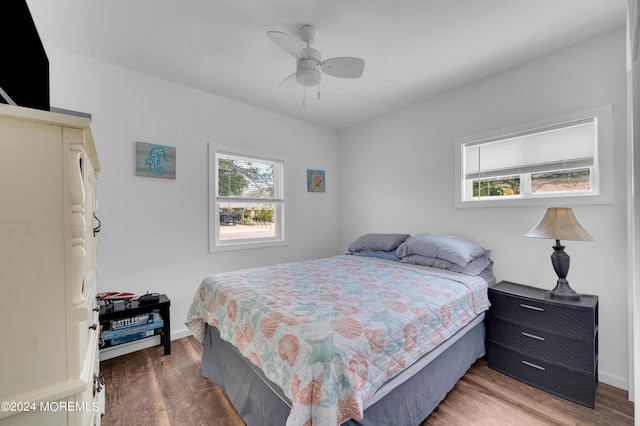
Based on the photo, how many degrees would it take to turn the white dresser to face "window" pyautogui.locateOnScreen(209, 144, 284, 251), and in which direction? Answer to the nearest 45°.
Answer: approximately 45° to its left

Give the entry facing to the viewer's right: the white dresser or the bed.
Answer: the white dresser

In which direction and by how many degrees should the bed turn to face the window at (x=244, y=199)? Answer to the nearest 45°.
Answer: approximately 90° to its right

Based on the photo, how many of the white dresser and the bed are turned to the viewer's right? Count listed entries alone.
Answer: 1

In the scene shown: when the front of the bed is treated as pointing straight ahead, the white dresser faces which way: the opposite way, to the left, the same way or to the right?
the opposite way

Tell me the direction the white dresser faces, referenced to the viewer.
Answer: facing to the right of the viewer

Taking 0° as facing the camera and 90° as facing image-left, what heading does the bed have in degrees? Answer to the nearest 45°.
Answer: approximately 45°

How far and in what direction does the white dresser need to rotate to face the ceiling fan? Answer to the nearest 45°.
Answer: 0° — it already faces it

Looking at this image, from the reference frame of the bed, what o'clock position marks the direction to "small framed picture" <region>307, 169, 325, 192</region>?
The small framed picture is roughly at 4 o'clock from the bed.

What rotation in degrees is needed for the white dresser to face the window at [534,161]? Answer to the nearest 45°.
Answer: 0° — it already faces it

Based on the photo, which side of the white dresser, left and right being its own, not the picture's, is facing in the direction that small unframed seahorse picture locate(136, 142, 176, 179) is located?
left
